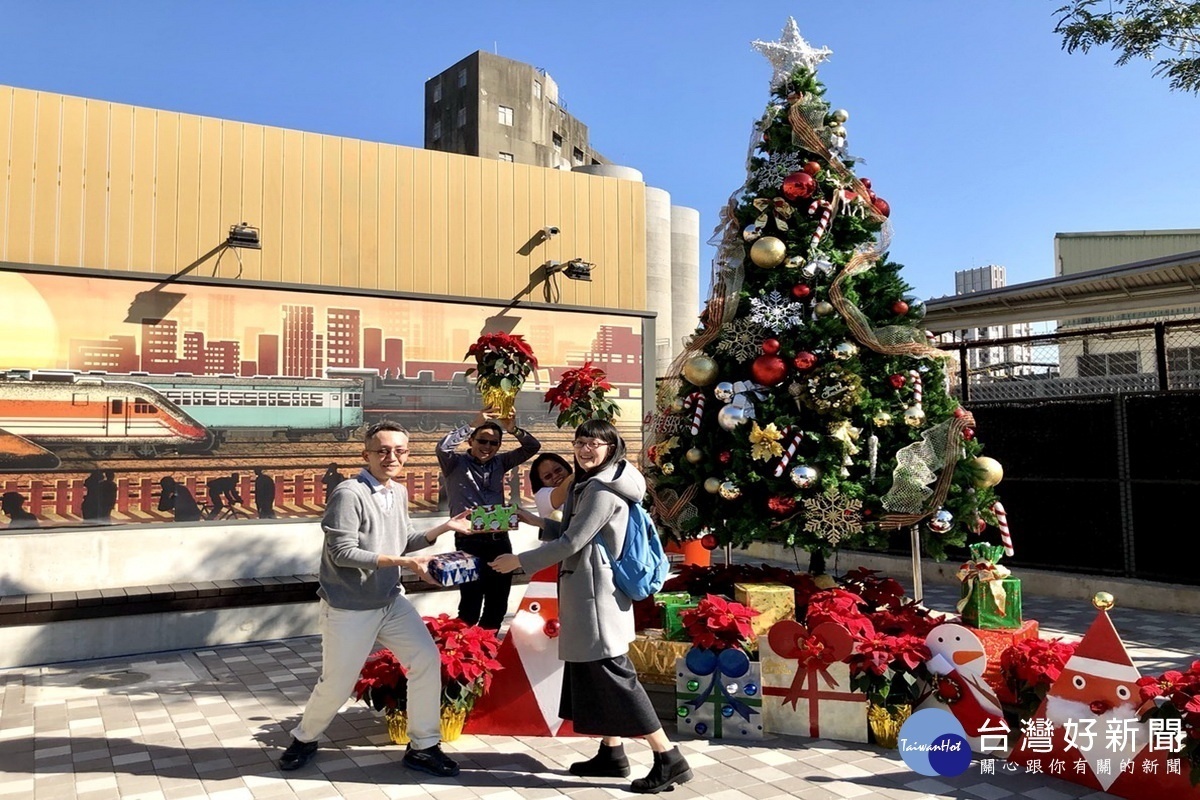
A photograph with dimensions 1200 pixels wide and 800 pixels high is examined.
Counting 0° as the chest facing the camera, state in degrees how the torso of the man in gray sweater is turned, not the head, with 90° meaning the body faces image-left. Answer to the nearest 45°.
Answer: approximately 315°

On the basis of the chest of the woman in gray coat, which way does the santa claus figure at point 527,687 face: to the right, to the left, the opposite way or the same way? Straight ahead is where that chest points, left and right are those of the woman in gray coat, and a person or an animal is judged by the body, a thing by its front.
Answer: to the left

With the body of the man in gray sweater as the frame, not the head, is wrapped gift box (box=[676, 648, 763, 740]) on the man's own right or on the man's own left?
on the man's own left

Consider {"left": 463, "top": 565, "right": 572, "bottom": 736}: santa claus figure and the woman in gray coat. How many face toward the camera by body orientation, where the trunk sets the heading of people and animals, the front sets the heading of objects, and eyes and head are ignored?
1

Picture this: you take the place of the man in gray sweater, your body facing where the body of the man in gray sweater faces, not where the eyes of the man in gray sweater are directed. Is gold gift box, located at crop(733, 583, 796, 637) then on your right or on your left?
on your left

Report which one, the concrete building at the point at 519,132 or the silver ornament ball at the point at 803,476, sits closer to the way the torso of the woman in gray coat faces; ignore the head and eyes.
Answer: the concrete building

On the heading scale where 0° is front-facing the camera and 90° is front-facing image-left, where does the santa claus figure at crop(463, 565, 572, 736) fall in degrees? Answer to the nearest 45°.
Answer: approximately 0°

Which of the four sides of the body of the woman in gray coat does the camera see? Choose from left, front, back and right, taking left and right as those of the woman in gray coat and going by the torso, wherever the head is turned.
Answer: left

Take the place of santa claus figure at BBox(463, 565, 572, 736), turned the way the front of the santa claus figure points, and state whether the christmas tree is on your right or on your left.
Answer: on your left
